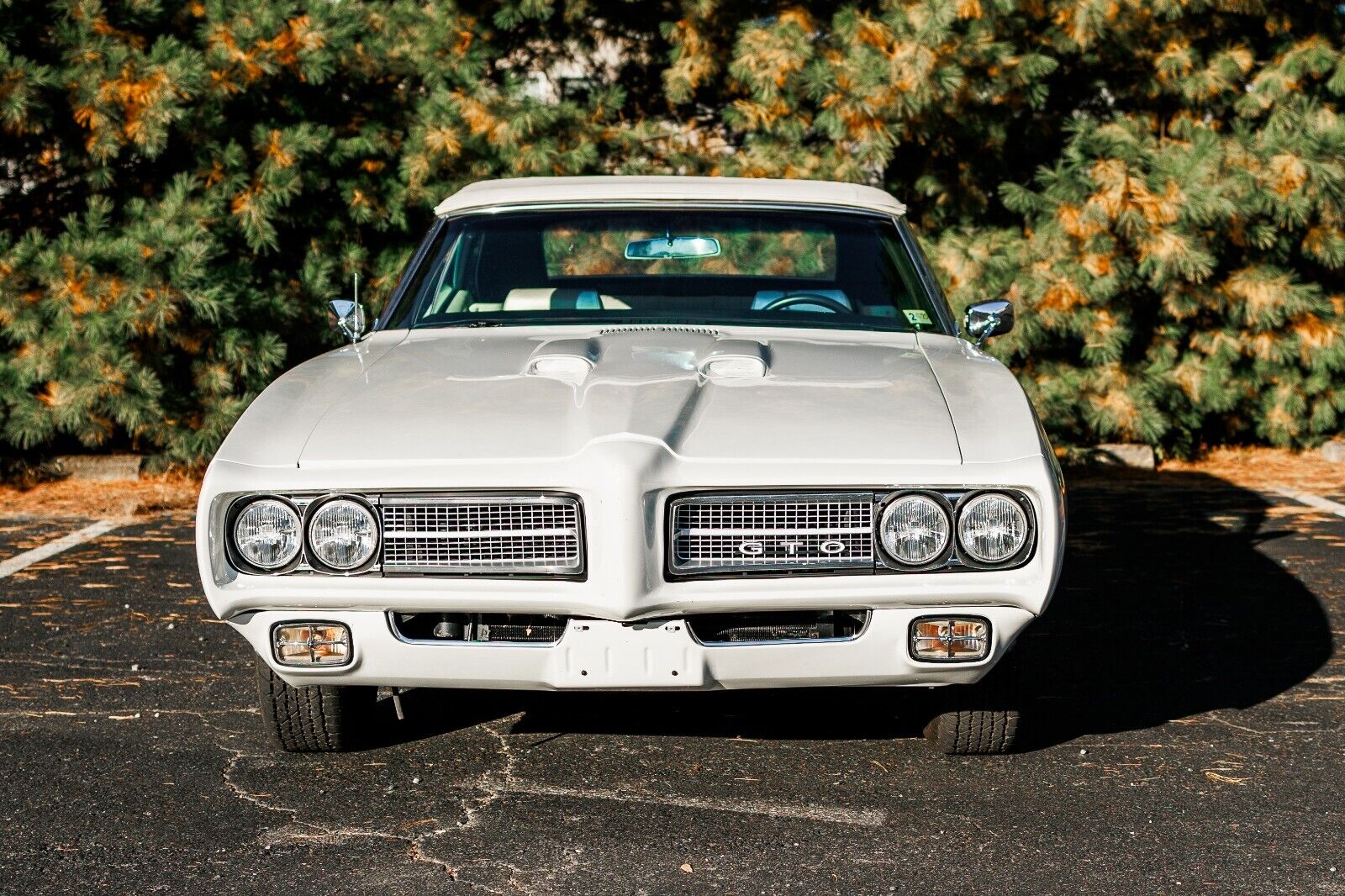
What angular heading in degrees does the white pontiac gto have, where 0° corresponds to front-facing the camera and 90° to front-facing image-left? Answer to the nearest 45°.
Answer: approximately 0°
